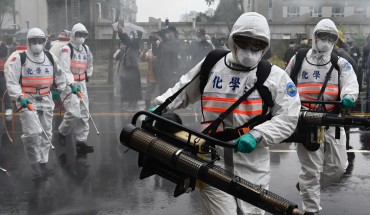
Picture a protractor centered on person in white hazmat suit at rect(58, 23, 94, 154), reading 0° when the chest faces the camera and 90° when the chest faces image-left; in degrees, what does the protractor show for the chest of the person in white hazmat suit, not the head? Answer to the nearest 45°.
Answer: approximately 315°

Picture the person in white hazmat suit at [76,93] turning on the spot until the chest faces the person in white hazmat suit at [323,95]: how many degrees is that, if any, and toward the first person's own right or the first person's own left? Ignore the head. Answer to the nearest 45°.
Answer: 0° — they already face them

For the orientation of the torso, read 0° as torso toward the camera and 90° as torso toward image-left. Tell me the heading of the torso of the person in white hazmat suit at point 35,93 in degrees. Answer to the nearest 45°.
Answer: approximately 0°

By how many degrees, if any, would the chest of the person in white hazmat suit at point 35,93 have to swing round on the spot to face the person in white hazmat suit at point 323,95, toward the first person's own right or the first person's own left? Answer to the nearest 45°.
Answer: approximately 45° to the first person's own left

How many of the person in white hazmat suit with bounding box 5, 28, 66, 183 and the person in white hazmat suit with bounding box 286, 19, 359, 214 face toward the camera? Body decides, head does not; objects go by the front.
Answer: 2

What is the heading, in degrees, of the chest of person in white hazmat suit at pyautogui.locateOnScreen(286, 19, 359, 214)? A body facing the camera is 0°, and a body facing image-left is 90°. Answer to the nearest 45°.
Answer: approximately 0°

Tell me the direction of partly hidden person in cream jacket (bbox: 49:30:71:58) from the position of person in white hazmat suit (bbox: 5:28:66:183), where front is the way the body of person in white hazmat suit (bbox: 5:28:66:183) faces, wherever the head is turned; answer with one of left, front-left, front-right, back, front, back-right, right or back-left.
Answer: back
